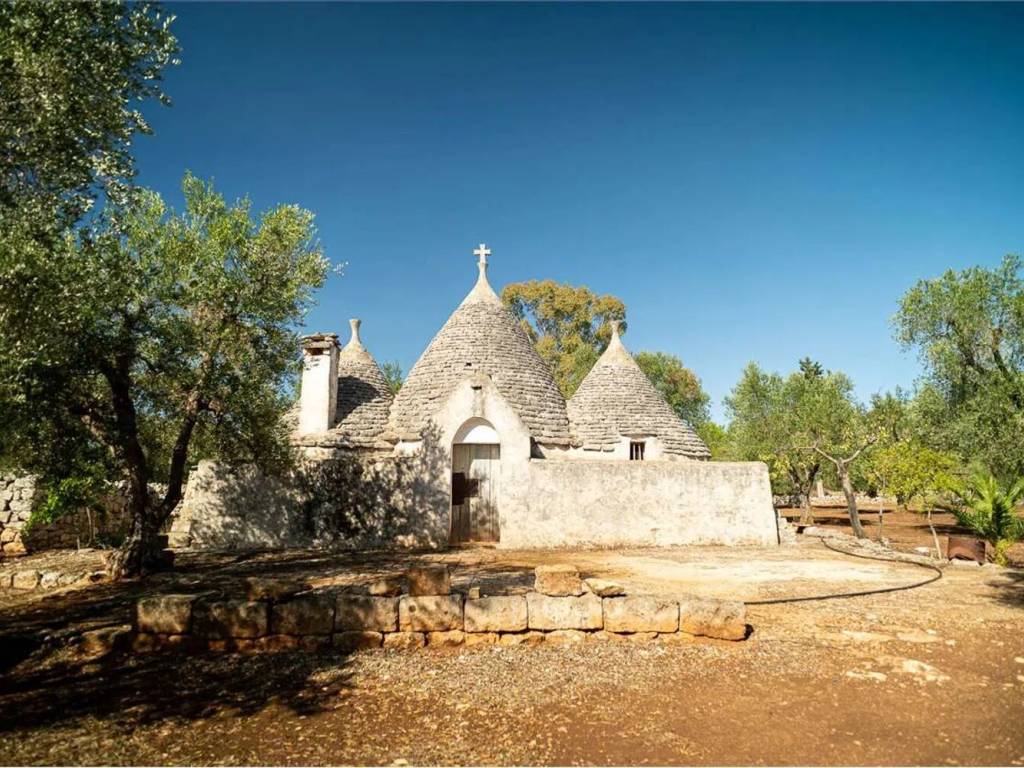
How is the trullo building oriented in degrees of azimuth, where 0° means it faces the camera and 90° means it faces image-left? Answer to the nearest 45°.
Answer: approximately 0°

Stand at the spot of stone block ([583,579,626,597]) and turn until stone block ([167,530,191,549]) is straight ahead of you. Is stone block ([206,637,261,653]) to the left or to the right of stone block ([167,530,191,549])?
left

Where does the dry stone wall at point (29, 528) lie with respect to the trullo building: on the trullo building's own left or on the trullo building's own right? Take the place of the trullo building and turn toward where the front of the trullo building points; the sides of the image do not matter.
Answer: on the trullo building's own right

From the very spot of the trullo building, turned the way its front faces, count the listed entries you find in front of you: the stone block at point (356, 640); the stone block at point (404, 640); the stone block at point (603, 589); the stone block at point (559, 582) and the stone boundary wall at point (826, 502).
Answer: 4

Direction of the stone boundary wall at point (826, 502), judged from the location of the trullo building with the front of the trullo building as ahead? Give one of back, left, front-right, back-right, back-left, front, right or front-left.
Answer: back-left

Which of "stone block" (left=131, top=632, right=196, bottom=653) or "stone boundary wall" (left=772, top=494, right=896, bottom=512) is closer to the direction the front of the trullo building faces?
the stone block

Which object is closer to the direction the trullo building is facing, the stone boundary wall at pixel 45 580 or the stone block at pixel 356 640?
the stone block

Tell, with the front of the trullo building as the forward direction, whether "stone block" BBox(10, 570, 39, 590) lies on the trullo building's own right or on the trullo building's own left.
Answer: on the trullo building's own right

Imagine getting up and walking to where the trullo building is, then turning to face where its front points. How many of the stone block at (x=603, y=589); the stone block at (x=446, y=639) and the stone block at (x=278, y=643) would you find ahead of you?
3

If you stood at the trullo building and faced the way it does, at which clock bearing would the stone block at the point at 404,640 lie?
The stone block is roughly at 12 o'clock from the trullo building.

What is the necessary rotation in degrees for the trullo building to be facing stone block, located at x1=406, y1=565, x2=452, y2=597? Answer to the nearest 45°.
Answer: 0° — it already faces it
